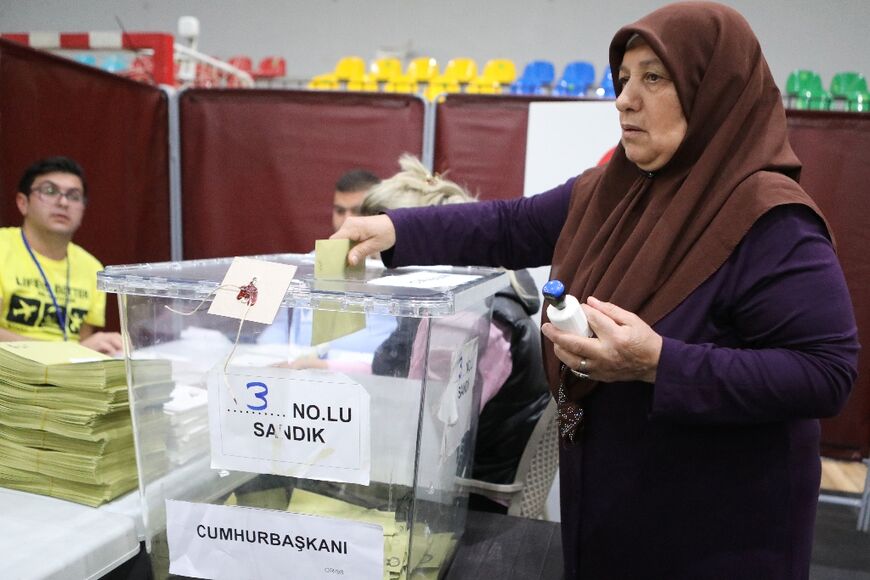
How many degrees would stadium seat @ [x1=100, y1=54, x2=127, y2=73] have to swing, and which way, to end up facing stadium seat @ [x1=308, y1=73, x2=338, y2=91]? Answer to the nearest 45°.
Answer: approximately 45° to its left

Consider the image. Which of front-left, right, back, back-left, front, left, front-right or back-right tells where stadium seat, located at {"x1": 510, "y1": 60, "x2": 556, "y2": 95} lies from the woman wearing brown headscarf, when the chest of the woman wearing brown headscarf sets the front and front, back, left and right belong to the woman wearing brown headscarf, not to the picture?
back-right

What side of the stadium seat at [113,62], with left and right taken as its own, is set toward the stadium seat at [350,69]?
left

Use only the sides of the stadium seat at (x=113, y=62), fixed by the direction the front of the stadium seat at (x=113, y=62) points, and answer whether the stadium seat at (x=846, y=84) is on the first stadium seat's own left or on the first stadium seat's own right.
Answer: on the first stadium seat's own left

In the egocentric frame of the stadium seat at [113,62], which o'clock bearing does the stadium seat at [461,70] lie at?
the stadium seat at [461,70] is roughly at 10 o'clock from the stadium seat at [113,62].

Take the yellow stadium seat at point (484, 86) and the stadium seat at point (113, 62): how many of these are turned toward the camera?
2

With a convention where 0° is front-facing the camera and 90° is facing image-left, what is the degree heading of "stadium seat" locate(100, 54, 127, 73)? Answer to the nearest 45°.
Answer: approximately 0°

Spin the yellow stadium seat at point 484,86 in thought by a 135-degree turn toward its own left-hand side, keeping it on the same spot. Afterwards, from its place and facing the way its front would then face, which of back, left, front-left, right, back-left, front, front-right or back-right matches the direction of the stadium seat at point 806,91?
front-right

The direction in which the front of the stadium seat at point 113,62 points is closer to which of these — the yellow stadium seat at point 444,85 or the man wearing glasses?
the man wearing glasses

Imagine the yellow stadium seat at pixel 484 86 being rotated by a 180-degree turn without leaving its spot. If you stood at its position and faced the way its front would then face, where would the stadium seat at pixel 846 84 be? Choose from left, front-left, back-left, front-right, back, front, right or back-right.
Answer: right

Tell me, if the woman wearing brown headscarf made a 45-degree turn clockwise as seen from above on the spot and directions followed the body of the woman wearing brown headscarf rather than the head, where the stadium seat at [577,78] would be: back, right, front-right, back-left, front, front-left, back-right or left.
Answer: right
